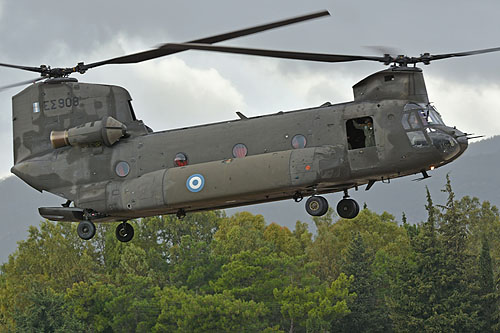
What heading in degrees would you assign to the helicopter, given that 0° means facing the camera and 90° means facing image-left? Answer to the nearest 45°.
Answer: approximately 270°
